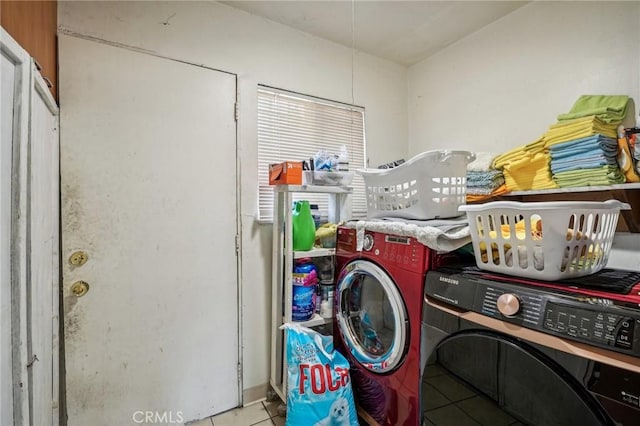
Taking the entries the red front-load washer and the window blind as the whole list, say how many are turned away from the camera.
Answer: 0

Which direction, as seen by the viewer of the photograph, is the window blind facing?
facing the viewer and to the right of the viewer

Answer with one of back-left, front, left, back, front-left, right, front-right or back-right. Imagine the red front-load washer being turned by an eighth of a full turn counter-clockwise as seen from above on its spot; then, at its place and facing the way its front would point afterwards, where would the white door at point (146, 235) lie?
right

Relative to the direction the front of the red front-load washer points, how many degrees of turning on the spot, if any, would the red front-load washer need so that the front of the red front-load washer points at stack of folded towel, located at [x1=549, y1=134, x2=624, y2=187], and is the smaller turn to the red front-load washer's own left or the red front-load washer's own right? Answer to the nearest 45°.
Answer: approximately 135° to the red front-load washer's own left

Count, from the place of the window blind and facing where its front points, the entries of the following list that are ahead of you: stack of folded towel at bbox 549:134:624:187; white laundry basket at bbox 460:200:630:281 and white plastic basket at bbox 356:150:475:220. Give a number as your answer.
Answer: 3

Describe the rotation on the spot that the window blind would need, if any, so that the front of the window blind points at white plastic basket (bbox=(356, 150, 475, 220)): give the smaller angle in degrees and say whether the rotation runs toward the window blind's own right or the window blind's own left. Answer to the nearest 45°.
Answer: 0° — it already faces it

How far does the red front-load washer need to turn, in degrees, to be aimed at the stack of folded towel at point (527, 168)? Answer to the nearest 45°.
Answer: approximately 135° to its left

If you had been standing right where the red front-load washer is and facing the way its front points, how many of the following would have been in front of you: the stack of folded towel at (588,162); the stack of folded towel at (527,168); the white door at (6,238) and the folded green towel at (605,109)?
1

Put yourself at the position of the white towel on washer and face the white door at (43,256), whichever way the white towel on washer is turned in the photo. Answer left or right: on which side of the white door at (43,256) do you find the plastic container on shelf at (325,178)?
right

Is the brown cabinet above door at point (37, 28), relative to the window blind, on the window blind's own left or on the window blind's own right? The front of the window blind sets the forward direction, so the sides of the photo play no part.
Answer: on the window blind's own right
